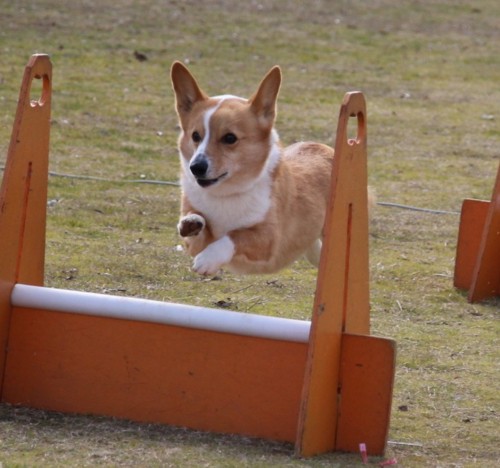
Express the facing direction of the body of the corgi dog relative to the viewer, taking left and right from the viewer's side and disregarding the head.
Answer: facing the viewer and to the left of the viewer

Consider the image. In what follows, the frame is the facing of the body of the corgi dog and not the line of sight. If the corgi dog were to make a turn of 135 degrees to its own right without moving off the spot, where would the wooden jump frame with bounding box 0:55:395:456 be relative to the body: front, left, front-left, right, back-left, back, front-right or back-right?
back
